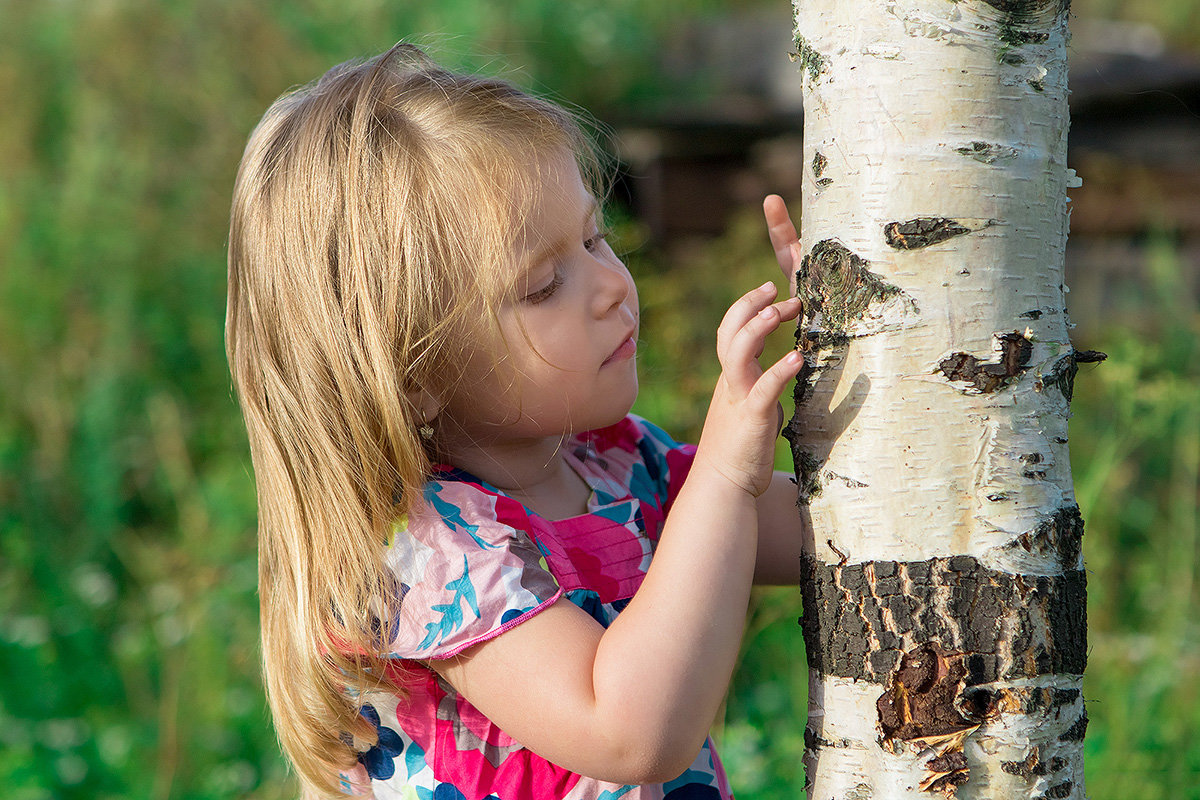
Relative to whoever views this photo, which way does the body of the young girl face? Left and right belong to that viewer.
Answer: facing the viewer and to the right of the viewer

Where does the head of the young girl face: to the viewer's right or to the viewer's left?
to the viewer's right
